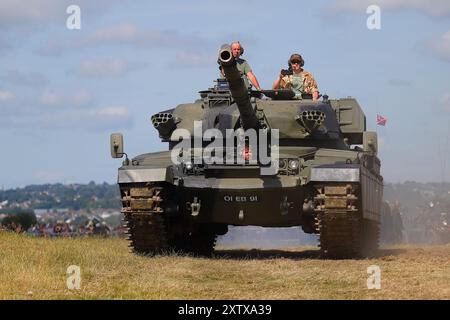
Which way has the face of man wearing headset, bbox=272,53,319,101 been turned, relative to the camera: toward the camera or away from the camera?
toward the camera

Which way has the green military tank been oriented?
toward the camera

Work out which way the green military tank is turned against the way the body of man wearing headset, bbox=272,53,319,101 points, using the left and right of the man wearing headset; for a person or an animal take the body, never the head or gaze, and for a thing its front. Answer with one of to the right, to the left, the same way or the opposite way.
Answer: the same way

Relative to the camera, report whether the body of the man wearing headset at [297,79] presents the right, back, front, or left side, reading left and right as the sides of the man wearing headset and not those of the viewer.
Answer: front

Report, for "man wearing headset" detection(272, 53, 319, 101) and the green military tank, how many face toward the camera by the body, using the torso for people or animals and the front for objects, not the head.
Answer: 2

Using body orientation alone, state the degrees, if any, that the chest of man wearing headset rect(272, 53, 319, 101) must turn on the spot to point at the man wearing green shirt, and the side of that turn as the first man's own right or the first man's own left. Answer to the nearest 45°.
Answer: approximately 45° to the first man's own right
